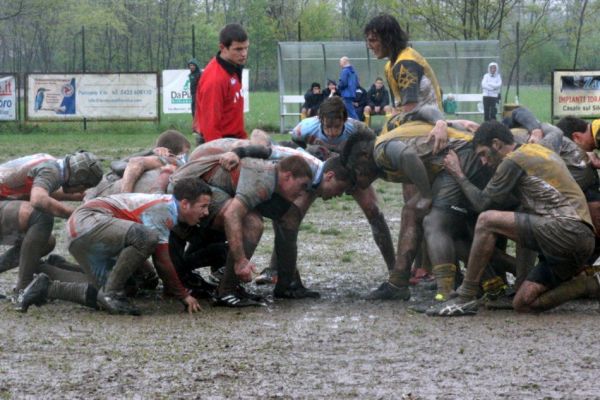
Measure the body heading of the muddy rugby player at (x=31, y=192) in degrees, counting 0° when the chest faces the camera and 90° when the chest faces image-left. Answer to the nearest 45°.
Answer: approximately 270°

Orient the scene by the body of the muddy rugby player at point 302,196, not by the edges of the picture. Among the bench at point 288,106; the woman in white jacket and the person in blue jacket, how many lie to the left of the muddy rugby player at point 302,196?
3

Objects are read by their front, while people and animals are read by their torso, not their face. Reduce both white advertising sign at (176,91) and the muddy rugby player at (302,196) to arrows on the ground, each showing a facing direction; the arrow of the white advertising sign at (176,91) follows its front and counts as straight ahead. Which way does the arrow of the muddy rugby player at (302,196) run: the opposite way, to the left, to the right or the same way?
to the left

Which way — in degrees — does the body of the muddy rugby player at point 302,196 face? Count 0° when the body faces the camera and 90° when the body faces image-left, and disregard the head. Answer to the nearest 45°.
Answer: approximately 270°

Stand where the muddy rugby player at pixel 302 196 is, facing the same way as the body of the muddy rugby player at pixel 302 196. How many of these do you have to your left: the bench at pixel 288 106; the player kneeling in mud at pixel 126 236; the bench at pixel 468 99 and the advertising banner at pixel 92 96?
3

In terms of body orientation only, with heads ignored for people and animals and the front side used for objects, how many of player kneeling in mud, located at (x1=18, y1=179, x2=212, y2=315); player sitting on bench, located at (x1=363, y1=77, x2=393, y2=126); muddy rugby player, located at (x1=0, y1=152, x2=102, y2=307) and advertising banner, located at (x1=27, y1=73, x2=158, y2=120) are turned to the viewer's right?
2

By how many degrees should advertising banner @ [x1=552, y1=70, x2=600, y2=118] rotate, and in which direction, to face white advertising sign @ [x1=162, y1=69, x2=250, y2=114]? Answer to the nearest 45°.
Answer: approximately 90° to its right

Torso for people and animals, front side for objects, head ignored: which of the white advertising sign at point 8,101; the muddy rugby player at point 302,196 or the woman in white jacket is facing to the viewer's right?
the muddy rugby player

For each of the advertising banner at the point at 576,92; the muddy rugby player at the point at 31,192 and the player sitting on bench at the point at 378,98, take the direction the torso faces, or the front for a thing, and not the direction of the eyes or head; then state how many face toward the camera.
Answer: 2
